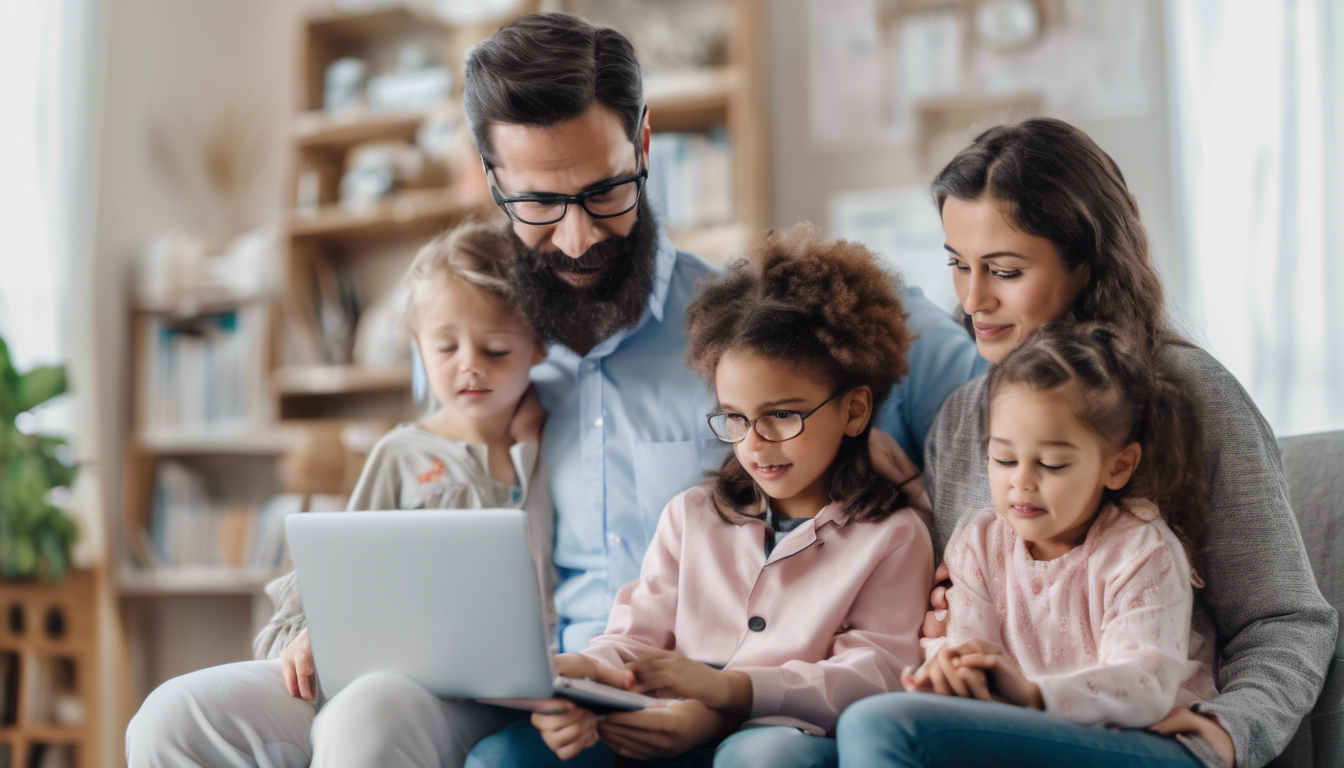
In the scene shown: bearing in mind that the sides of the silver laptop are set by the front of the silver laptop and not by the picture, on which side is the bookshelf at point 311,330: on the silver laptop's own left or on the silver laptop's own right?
on the silver laptop's own left

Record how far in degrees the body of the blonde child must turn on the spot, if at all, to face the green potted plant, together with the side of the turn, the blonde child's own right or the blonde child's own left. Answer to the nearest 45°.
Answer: approximately 135° to the blonde child's own right

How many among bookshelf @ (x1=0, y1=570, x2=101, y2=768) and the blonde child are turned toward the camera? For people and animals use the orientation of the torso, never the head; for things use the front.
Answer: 2

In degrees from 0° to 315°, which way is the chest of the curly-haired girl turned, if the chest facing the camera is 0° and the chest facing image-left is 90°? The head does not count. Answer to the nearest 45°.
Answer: approximately 45°

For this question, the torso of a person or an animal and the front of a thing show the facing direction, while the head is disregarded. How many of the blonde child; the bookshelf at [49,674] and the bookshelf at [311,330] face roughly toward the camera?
3

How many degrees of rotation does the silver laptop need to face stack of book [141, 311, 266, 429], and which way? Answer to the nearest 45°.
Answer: approximately 45° to its left

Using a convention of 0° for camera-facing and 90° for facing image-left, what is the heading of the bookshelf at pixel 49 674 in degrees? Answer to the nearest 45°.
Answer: approximately 0°

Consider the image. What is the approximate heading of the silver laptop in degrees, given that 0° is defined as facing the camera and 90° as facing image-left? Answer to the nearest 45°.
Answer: approximately 225°

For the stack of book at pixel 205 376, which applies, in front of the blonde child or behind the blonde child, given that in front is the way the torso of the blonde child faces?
behind
